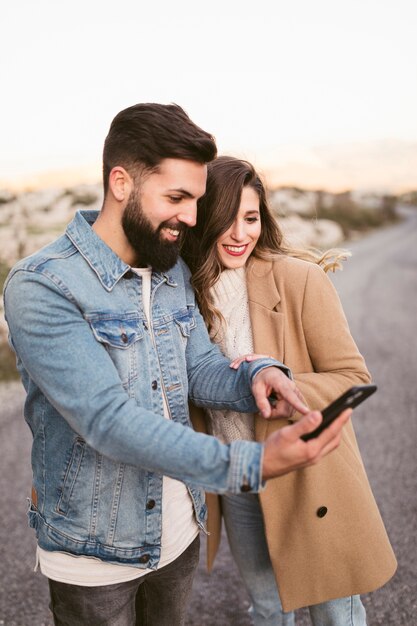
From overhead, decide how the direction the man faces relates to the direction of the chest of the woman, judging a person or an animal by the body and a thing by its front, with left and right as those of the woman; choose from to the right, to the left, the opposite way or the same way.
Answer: to the left

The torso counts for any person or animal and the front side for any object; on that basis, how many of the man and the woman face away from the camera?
0

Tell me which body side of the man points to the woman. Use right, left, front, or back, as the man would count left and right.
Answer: left

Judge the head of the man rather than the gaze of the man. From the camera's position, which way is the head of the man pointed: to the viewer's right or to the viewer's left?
to the viewer's right

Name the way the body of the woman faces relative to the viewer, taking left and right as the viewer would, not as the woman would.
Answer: facing the viewer and to the left of the viewer
